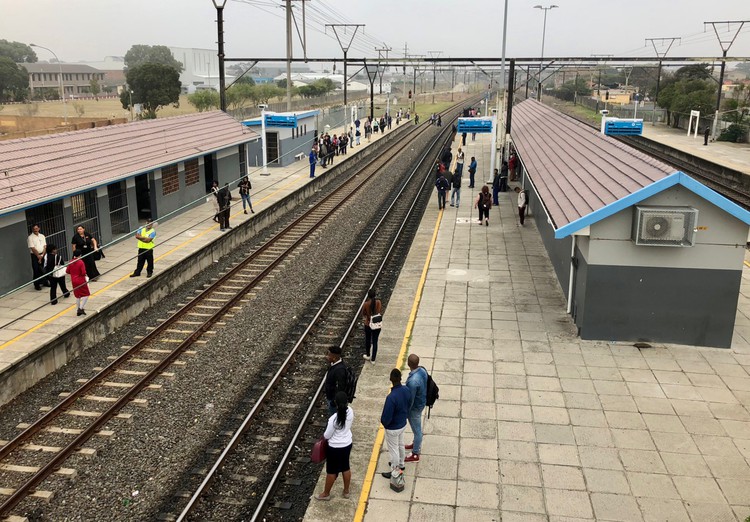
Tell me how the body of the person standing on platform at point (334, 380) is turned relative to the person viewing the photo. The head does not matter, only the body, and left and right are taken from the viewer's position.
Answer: facing to the left of the viewer

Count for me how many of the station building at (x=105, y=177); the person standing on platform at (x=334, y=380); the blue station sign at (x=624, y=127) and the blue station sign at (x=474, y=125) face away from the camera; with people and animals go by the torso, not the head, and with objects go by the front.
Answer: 0

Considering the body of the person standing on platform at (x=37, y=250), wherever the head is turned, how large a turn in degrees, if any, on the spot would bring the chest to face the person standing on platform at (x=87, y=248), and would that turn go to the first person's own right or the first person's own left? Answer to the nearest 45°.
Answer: approximately 45° to the first person's own left

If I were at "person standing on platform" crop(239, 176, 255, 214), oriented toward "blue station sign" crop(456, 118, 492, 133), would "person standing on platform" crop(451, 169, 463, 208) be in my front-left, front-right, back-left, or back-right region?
front-right

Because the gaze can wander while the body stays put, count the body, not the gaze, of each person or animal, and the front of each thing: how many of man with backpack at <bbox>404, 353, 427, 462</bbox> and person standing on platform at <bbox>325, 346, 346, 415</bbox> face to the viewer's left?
2

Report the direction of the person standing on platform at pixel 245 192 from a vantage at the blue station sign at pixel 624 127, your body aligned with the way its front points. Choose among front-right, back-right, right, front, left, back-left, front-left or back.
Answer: front-right

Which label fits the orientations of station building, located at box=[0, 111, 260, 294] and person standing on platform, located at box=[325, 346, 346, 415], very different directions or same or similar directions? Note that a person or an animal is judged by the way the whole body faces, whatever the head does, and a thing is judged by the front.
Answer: very different directions

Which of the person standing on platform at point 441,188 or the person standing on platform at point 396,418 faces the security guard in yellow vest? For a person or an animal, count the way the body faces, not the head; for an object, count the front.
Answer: the person standing on platform at point 396,418

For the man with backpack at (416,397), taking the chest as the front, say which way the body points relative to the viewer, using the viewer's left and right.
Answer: facing to the left of the viewer

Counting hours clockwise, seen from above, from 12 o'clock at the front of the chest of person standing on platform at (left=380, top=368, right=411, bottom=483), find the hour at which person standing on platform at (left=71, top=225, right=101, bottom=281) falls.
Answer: person standing on platform at (left=71, top=225, right=101, bottom=281) is roughly at 12 o'clock from person standing on platform at (left=380, top=368, right=411, bottom=483).

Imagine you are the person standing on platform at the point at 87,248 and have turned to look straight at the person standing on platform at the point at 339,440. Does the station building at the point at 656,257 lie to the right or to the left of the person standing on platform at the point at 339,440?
left

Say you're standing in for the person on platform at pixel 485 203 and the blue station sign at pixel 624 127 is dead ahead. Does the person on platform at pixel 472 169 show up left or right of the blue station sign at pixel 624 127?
left

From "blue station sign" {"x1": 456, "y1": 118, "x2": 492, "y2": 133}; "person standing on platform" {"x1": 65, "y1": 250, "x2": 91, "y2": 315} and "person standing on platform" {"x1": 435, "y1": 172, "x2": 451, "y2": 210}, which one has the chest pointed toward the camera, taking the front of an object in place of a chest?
the blue station sign

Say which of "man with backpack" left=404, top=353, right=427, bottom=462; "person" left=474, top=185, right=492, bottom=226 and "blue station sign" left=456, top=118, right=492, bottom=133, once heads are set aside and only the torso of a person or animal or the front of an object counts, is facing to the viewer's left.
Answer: the man with backpack

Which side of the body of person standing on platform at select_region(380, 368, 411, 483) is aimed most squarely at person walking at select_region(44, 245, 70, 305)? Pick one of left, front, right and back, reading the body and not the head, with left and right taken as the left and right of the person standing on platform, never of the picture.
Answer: front

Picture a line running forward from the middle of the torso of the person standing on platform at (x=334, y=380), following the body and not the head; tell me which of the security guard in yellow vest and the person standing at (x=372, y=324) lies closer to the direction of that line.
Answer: the security guard in yellow vest

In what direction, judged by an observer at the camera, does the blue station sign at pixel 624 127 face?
facing the viewer
